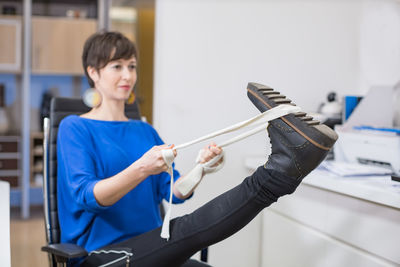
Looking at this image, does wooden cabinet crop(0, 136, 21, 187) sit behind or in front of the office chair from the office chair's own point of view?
behind

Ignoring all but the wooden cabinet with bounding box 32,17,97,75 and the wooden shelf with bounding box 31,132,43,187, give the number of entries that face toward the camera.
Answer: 2

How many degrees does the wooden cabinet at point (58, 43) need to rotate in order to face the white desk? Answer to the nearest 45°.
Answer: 0° — it already faces it

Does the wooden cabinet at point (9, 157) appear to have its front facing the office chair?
yes

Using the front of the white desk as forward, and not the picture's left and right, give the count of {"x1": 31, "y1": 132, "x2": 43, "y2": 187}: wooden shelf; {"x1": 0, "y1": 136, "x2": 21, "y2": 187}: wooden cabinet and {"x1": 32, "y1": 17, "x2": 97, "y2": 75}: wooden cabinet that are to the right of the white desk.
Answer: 3

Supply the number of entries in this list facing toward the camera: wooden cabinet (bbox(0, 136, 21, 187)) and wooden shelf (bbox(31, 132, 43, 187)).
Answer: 2

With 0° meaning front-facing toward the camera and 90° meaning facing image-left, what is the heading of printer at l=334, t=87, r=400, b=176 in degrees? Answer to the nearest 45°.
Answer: approximately 45°

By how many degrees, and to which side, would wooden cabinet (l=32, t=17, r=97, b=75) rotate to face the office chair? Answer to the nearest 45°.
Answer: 0° — it already faces it

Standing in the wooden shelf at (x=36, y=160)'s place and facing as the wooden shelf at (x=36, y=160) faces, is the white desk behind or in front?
in front

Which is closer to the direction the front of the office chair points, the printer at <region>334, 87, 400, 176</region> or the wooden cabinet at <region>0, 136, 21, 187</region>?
the printer

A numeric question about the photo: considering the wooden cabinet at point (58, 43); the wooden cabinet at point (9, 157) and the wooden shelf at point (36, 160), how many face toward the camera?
3

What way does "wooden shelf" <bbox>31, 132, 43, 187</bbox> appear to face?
toward the camera

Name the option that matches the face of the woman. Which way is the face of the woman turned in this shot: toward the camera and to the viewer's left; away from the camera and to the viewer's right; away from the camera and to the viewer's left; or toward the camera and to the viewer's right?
toward the camera and to the viewer's right
